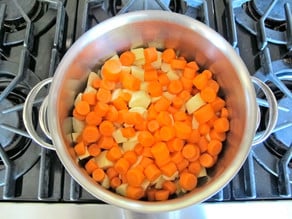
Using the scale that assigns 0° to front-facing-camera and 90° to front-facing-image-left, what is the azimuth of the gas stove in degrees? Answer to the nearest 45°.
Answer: approximately 0°
